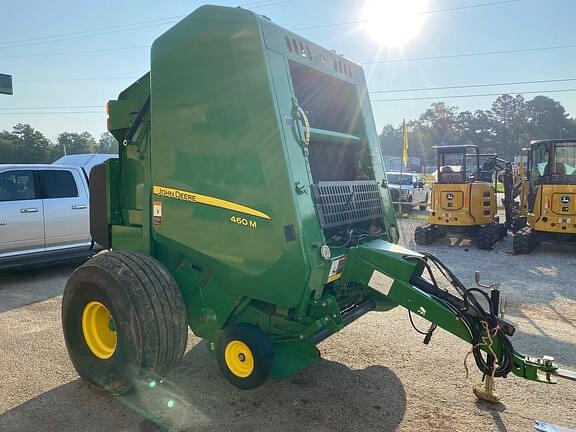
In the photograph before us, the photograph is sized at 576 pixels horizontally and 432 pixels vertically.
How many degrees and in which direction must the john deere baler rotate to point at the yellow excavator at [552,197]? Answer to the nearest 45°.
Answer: approximately 90° to its left

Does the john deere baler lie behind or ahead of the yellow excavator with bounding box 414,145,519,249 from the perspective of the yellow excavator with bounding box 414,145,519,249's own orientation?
behind

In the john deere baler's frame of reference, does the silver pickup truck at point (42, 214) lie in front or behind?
behind

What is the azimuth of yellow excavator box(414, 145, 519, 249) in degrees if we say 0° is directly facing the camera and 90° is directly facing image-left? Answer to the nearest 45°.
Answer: approximately 225°

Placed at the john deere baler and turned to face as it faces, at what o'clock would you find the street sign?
The street sign is roughly at 6 o'clock from the john deere baler.
